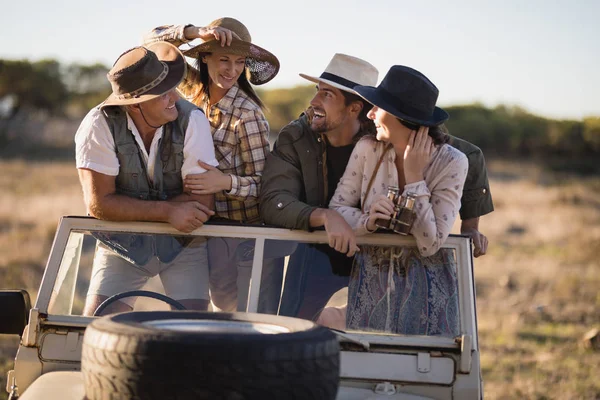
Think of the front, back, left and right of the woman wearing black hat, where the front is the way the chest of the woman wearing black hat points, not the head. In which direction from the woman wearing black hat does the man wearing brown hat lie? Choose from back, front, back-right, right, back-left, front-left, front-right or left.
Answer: front-right

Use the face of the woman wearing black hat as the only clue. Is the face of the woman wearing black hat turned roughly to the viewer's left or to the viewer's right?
to the viewer's left

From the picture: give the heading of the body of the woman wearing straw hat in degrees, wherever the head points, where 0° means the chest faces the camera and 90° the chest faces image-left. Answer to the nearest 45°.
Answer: approximately 45°

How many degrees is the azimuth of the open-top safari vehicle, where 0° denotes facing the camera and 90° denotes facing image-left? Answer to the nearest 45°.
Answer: approximately 0°
